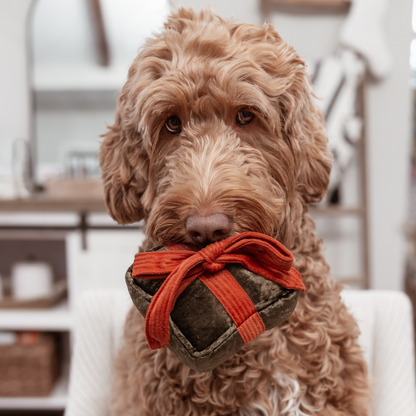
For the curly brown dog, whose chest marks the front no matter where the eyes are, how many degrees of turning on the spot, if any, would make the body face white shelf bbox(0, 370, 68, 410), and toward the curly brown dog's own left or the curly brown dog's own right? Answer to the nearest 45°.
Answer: approximately 135° to the curly brown dog's own right

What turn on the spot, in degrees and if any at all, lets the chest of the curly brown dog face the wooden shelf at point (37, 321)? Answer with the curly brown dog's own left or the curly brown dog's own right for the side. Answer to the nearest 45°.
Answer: approximately 135° to the curly brown dog's own right

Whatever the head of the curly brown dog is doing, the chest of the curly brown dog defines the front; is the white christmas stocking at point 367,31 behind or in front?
behind

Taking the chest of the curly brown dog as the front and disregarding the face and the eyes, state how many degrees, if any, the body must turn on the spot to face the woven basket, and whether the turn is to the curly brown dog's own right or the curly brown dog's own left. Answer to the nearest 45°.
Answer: approximately 135° to the curly brown dog's own right

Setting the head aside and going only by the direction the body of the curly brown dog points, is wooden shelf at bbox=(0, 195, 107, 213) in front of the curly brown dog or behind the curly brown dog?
behind

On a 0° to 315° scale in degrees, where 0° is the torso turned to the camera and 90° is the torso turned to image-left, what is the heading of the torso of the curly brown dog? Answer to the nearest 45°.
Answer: approximately 0°
